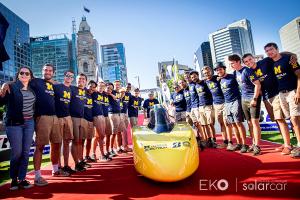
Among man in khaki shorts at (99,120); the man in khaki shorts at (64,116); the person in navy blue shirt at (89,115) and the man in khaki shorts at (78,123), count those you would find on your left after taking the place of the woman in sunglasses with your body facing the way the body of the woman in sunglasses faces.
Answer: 4

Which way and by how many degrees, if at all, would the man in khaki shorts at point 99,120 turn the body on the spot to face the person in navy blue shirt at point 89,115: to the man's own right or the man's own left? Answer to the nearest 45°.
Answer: approximately 90° to the man's own right

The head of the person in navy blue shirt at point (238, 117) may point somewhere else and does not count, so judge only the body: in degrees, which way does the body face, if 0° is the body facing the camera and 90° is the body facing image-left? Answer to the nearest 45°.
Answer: approximately 45°

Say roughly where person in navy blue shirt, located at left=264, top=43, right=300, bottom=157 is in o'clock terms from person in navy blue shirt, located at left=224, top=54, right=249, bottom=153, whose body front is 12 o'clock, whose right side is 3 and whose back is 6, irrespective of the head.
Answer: person in navy blue shirt, located at left=264, top=43, right=300, bottom=157 is roughly at 9 o'clock from person in navy blue shirt, located at left=224, top=54, right=249, bottom=153.

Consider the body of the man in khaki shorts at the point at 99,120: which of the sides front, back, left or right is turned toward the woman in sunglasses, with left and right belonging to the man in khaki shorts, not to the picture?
right

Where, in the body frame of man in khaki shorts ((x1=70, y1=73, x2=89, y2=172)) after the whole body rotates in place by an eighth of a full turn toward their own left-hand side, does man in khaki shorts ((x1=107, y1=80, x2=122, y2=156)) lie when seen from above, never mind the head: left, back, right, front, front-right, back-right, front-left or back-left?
front-left

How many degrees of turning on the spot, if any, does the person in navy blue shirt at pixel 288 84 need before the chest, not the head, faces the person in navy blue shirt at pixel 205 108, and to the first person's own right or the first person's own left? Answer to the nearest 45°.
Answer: approximately 90° to the first person's own right

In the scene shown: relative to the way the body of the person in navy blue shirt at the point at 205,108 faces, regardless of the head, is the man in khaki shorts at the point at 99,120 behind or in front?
in front
